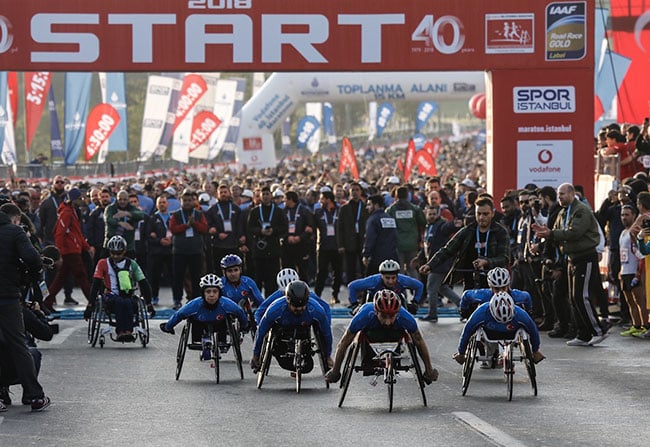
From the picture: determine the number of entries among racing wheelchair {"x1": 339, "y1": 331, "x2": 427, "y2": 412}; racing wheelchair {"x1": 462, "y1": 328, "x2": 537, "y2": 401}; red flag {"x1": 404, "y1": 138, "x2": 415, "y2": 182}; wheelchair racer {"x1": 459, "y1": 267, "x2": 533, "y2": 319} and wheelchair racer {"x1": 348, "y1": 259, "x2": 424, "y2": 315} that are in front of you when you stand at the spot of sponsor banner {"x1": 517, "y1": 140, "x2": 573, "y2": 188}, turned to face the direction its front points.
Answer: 4

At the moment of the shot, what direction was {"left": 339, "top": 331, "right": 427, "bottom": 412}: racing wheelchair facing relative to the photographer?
facing the viewer

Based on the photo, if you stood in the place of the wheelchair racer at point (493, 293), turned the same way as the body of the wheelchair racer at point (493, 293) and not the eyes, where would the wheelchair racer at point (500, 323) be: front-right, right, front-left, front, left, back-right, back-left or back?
front

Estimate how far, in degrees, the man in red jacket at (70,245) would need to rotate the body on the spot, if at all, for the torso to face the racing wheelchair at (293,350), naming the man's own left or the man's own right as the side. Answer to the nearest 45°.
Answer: approximately 90° to the man's own right

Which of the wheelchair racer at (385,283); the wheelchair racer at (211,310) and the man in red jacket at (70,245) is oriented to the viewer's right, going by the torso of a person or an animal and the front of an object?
the man in red jacket

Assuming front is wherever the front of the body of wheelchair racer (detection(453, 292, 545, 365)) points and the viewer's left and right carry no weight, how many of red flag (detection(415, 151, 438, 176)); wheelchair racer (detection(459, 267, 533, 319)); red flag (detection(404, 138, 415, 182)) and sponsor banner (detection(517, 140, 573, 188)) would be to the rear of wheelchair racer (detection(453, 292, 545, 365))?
4

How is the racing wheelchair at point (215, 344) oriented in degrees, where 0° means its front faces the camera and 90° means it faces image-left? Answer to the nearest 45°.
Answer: approximately 0°

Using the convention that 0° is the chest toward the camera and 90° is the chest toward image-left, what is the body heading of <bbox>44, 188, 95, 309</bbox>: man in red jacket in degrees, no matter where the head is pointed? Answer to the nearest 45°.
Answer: approximately 270°

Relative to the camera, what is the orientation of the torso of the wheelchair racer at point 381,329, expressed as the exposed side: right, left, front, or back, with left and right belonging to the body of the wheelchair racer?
front

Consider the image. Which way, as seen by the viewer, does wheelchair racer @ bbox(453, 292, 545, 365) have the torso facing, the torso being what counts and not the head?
toward the camera

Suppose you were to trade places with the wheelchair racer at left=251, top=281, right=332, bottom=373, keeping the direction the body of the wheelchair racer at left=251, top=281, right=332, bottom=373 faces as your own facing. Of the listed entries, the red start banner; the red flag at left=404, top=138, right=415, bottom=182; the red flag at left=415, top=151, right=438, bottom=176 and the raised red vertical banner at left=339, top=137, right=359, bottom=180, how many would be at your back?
4
